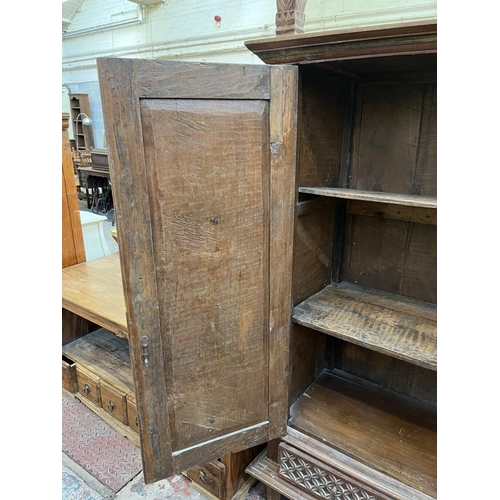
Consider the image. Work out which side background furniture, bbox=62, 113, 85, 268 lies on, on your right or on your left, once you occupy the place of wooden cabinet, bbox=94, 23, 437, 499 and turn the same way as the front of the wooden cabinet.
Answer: on your right

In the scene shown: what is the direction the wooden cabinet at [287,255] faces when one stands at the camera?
facing the viewer and to the left of the viewer

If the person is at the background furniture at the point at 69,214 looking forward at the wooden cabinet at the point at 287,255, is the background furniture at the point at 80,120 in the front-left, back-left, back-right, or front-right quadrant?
back-left

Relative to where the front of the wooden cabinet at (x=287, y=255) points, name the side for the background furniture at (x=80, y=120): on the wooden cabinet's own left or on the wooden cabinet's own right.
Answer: on the wooden cabinet's own right
